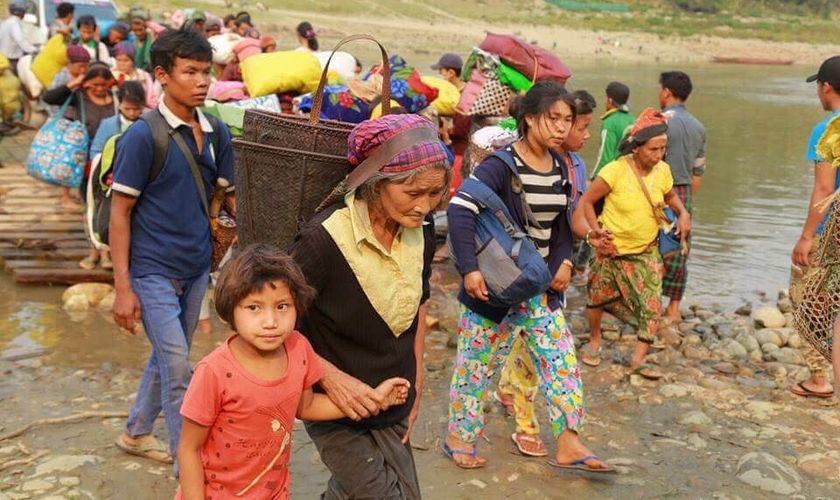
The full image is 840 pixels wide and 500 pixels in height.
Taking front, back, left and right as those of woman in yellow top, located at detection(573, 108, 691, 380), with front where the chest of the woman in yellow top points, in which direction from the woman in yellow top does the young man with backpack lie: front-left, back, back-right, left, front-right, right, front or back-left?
right

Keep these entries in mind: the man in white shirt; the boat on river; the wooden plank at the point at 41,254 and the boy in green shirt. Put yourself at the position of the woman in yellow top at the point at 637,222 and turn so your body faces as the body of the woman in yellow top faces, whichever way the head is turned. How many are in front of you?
0

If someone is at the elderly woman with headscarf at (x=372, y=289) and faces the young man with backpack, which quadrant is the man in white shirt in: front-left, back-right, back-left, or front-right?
front-right

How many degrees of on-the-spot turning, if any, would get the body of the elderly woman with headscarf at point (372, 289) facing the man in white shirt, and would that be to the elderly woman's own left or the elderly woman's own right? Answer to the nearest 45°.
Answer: approximately 180°

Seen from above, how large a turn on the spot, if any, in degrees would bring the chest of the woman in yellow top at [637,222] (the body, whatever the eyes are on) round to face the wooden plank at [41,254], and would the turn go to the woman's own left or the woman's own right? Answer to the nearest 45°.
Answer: approximately 135° to the woman's own right

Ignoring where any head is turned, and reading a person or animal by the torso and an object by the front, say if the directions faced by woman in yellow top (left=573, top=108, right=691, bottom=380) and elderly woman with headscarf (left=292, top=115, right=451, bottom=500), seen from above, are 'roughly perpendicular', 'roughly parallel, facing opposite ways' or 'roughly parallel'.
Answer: roughly parallel

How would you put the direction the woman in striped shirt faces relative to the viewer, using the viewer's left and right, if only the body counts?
facing the viewer and to the right of the viewer

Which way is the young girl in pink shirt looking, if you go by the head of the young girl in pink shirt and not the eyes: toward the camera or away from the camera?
toward the camera

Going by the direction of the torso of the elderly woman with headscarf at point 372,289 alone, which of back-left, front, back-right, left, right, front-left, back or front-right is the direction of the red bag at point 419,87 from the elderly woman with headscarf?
back-left

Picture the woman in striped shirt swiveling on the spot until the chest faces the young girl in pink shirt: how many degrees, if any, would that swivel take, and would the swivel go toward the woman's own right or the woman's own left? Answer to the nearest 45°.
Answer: approximately 90° to the woman's own right

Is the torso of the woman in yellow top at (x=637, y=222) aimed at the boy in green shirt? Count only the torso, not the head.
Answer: no

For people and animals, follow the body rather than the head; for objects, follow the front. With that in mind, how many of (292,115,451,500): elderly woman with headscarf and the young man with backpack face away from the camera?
0

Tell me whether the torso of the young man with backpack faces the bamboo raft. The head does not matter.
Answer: no

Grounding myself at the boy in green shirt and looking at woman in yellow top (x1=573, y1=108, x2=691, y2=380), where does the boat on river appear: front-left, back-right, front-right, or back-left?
back-left

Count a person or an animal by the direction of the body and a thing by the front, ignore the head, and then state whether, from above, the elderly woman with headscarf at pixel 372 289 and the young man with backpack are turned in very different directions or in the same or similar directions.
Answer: same or similar directions

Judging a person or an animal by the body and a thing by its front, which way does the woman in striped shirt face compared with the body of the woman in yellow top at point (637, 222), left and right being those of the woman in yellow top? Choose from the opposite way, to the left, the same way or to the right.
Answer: the same way

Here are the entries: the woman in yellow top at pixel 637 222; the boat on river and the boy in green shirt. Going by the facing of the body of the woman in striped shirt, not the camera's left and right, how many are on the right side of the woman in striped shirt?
0
